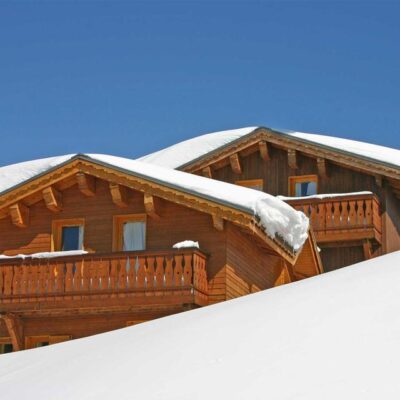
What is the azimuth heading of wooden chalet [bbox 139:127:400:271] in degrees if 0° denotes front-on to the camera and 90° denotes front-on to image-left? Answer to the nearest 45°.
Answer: approximately 0°

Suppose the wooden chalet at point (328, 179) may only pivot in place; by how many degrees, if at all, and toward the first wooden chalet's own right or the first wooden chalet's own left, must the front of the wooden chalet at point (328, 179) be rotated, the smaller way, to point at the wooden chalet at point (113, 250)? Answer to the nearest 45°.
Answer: approximately 45° to the first wooden chalet's own right
